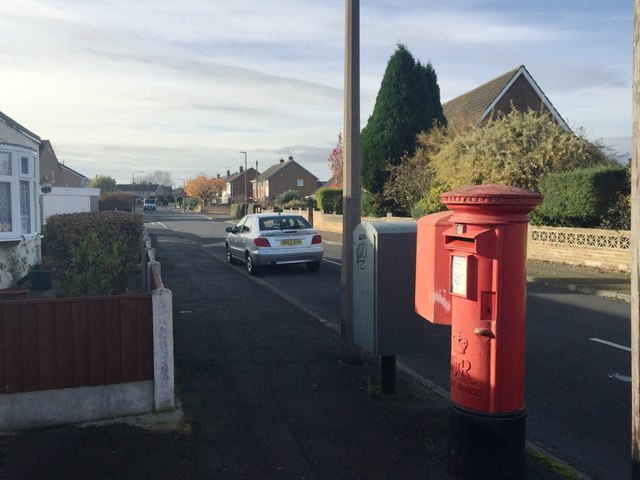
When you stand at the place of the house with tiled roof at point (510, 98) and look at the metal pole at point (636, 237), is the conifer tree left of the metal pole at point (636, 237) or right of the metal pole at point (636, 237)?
right

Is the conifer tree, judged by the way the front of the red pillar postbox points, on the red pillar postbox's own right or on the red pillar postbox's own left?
on the red pillar postbox's own right

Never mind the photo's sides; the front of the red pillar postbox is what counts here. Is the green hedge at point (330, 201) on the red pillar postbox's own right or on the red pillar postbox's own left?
on the red pillar postbox's own right

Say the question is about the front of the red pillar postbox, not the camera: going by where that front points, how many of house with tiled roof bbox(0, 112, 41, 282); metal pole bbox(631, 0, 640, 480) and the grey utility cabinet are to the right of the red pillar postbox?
2

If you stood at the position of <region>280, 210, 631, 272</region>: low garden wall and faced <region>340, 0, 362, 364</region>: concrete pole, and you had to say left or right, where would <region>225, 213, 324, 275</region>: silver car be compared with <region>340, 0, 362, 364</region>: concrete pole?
right

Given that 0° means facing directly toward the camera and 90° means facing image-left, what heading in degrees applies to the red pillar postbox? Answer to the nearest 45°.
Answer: approximately 45°

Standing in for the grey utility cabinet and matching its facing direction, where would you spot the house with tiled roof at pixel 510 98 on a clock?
The house with tiled roof is roughly at 5 o'clock from the grey utility cabinet.

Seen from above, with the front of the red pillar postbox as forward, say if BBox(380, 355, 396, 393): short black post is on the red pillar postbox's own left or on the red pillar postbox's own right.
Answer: on the red pillar postbox's own right

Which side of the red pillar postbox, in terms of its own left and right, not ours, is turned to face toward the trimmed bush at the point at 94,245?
right

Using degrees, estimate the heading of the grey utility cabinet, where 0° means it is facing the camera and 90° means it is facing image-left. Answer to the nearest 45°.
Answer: approximately 45°

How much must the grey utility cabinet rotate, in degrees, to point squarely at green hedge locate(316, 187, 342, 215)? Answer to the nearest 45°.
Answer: approximately 135° to its right

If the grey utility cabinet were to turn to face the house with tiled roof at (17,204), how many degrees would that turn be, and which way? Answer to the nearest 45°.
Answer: approximately 90° to its right
